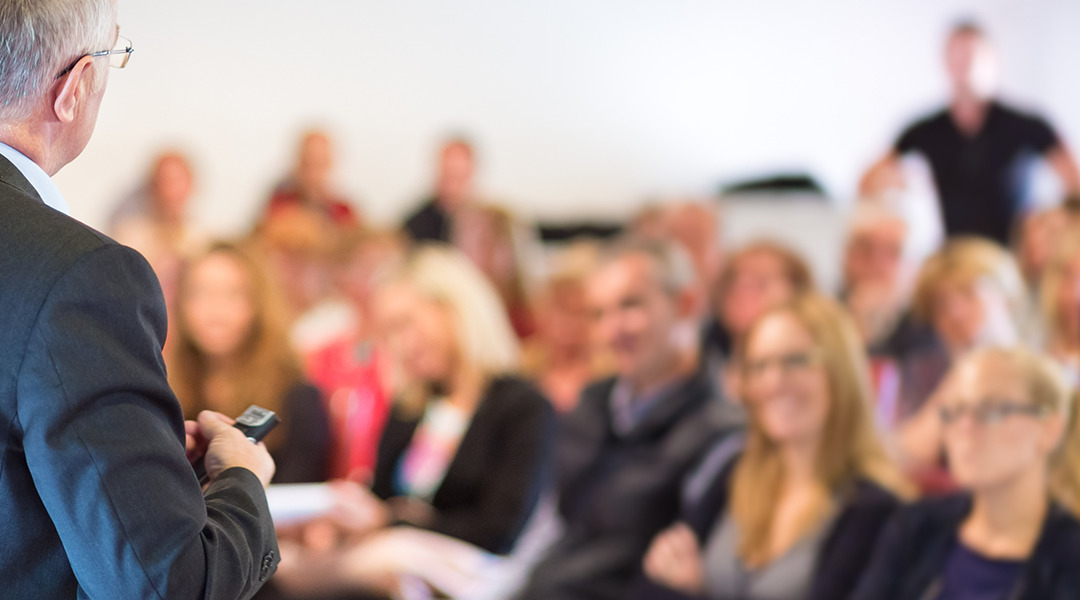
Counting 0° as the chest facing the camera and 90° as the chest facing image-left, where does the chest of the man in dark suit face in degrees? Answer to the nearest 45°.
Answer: approximately 225°

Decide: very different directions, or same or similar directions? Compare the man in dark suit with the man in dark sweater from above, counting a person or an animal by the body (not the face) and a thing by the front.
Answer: very different directions

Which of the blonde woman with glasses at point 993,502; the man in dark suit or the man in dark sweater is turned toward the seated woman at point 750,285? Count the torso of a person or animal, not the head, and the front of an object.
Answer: the man in dark suit

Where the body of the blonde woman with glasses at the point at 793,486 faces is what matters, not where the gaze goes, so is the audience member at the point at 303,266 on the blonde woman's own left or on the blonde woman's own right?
on the blonde woman's own right

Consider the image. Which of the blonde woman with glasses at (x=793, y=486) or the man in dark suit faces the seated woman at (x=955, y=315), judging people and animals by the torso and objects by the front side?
the man in dark suit

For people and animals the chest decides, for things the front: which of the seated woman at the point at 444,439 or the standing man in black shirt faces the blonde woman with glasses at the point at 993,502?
the standing man in black shirt

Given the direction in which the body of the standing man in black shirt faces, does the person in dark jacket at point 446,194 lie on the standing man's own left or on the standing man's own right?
on the standing man's own right

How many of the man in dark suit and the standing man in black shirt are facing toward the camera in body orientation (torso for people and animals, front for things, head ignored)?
1

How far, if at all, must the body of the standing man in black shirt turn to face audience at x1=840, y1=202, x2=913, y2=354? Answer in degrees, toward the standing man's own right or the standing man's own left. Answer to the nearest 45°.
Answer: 0° — they already face them

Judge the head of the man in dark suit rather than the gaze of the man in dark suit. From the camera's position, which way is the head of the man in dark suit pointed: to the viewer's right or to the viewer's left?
to the viewer's right
